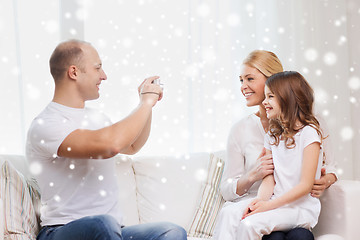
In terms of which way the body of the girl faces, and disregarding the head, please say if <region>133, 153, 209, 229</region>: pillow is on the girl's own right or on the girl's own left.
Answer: on the girl's own right

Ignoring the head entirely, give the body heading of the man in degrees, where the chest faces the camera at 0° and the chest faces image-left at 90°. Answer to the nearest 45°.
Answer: approximately 270°

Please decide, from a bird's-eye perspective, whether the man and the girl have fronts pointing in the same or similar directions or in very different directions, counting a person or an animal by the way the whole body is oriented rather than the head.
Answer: very different directions

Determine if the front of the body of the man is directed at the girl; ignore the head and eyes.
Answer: yes

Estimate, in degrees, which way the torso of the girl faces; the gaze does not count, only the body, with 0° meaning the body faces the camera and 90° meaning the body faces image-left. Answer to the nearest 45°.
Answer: approximately 45°

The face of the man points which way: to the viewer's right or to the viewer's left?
to the viewer's right
